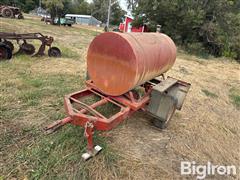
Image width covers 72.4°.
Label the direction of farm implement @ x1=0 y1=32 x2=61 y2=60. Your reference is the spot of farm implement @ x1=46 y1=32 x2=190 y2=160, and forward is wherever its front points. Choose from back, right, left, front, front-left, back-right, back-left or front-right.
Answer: right

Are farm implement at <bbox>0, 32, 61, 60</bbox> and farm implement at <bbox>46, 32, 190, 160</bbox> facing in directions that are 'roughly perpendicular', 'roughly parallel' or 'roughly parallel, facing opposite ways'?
roughly parallel

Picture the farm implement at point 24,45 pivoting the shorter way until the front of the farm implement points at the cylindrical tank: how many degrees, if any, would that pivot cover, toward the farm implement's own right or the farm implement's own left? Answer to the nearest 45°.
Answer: approximately 90° to the farm implement's own left

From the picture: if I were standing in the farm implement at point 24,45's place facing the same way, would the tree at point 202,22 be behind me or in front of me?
behind

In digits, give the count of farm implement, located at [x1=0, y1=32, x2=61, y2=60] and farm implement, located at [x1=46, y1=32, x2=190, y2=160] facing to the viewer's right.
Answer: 0

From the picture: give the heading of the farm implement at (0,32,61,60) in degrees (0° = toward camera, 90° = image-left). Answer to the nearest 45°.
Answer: approximately 90°

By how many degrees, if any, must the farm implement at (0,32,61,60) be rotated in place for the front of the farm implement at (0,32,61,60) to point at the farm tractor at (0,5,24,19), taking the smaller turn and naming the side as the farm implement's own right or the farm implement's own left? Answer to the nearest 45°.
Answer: approximately 90° to the farm implement's own right

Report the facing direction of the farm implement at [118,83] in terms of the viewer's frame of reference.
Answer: facing the viewer and to the left of the viewer

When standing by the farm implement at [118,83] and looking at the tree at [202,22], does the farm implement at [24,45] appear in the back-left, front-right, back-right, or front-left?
front-left
